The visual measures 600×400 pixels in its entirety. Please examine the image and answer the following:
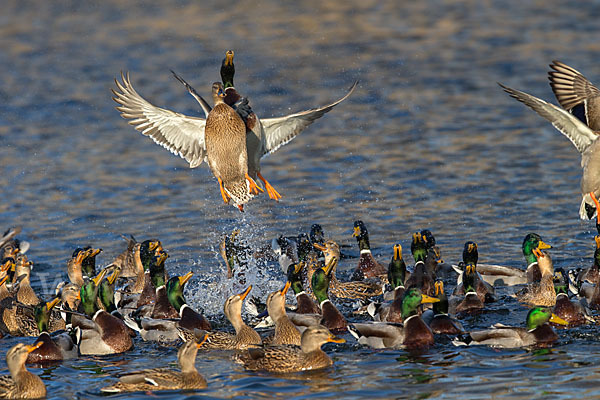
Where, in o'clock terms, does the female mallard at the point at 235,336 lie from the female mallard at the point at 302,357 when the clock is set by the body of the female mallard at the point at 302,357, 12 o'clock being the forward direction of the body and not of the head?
the female mallard at the point at 235,336 is roughly at 8 o'clock from the female mallard at the point at 302,357.

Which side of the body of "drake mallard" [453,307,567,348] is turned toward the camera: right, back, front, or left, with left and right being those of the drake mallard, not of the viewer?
right

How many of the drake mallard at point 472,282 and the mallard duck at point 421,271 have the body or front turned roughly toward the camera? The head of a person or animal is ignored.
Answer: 2

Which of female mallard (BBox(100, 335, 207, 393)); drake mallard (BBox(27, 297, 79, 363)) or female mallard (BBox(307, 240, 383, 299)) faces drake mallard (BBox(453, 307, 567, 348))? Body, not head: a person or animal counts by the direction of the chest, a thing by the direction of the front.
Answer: female mallard (BBox(100, 335, 207, 393))

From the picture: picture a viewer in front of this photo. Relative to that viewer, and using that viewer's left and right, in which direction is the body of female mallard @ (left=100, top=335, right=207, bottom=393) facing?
facing to the right of the viewer

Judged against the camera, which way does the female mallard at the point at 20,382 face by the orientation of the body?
to the viewer's right

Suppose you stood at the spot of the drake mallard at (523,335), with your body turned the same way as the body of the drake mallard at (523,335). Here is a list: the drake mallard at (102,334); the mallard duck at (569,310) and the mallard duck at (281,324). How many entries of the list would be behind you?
2

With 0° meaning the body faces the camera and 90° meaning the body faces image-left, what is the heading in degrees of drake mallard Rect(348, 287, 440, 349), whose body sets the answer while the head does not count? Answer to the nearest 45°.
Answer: approximately 270°

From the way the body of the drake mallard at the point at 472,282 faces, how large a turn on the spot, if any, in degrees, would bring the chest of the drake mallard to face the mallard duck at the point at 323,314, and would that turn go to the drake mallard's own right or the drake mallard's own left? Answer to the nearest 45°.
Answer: approximately 45° to the drake mallard's own right

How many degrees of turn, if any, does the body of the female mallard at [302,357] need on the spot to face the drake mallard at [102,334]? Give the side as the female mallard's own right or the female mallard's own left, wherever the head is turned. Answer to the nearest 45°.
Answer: approximately 135° to the female mallard's own left

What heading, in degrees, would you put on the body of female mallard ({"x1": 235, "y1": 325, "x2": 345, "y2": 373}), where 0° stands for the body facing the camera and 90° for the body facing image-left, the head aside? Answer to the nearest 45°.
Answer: approximately 270°
